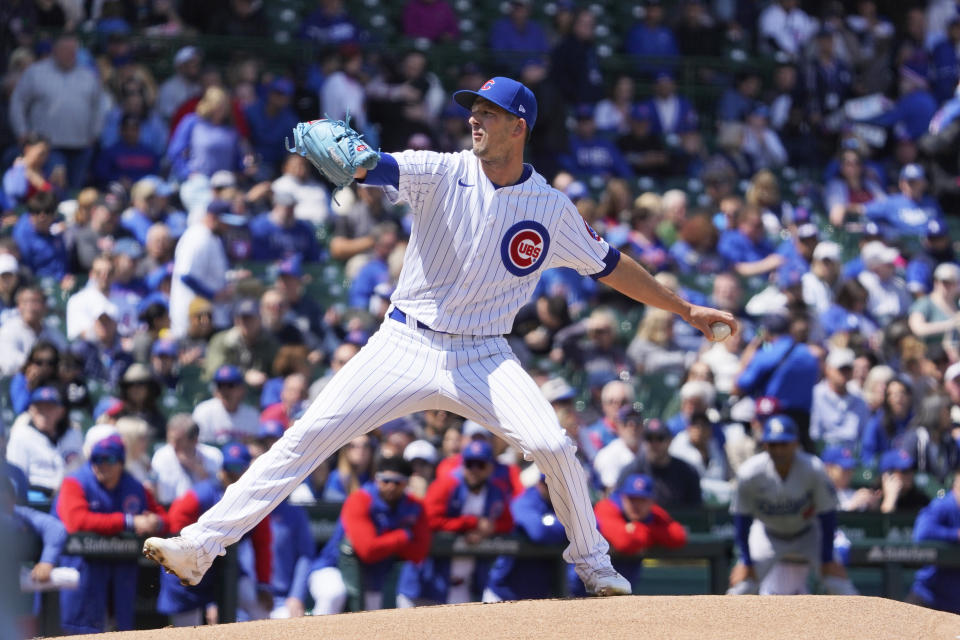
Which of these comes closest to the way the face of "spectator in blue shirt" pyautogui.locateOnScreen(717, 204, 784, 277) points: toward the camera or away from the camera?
toward the camera

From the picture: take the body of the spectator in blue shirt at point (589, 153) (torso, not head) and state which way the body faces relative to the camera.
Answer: toward the camera

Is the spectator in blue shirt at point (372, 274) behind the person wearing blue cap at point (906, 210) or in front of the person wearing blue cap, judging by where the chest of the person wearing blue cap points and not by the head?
in front

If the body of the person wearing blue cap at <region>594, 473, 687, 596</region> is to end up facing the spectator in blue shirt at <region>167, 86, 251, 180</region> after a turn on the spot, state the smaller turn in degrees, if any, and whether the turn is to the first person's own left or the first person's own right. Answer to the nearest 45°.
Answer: approximately 180°

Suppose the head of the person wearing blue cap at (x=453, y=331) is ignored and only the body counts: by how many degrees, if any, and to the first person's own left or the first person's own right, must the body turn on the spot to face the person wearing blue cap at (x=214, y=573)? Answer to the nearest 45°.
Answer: approximately 135° to the first person's own right

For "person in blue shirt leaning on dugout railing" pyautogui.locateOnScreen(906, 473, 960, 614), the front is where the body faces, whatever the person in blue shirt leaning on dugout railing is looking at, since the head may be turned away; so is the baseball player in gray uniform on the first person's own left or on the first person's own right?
on the first person's own right

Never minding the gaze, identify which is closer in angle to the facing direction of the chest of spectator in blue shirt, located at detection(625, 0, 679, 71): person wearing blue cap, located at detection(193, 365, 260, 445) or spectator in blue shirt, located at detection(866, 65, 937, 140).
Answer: the person wearing blue cap

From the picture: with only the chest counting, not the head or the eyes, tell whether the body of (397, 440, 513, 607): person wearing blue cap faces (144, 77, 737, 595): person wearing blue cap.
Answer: yes

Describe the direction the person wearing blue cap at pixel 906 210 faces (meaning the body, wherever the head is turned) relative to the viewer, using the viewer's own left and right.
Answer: facing the viewer

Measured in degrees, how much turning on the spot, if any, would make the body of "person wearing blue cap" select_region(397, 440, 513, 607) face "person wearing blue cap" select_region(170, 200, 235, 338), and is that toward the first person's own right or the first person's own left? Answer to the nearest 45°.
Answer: approximately 135° to the first person's own right

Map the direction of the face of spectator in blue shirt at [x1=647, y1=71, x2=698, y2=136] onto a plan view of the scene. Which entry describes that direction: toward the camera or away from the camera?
toward the camera

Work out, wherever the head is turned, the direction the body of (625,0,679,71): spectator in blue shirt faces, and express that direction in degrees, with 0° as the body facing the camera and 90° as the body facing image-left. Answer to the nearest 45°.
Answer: approximately 0°

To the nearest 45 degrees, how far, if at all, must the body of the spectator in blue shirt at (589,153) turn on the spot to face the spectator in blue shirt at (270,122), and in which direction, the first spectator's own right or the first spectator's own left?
approximately 45° to the first spectator's own right
